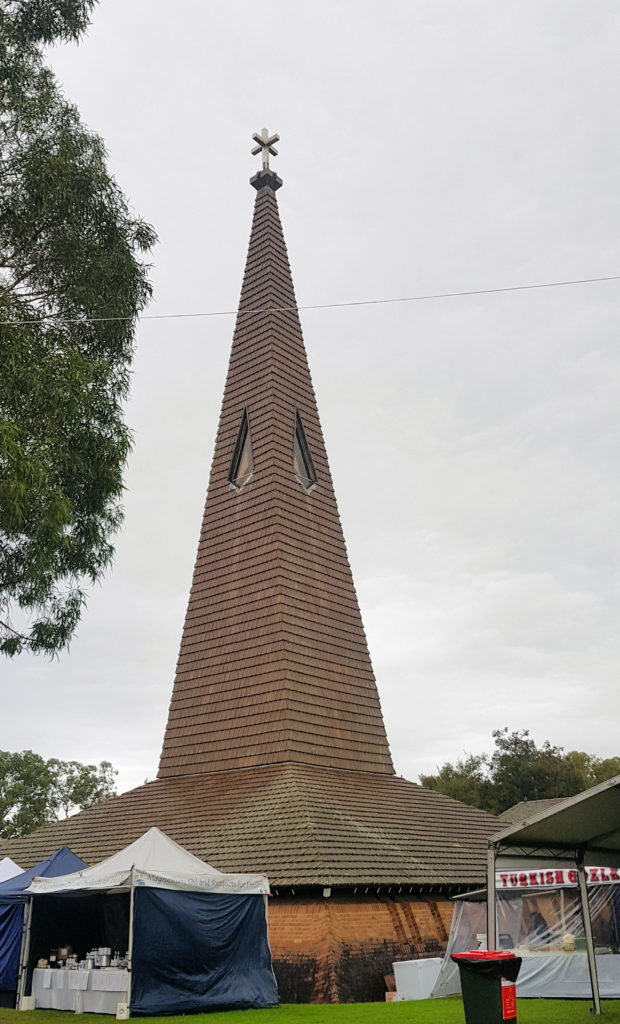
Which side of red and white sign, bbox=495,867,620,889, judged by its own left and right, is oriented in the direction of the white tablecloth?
right

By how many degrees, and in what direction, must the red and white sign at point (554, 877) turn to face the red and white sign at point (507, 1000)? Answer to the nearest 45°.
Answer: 0° — it already faces it

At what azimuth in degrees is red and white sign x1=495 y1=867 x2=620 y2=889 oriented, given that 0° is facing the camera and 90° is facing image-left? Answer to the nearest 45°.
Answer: approximately 0°

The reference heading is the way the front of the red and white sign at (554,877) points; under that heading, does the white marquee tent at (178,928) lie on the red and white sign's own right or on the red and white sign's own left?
on the red and white sign's own right
